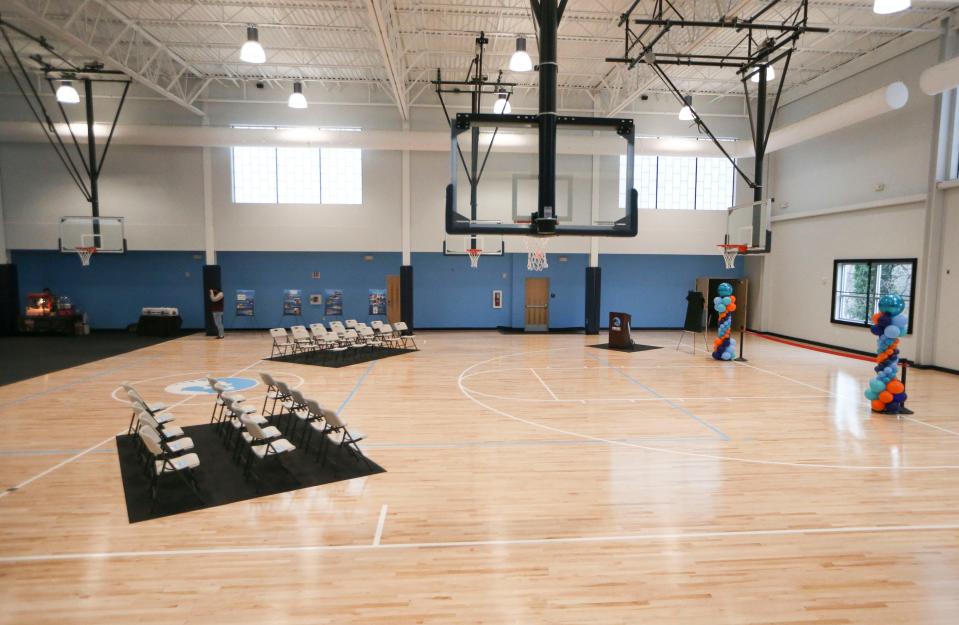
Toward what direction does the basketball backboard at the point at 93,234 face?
toward the camera

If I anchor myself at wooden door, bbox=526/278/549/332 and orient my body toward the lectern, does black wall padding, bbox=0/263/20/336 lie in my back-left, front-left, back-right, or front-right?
back-right

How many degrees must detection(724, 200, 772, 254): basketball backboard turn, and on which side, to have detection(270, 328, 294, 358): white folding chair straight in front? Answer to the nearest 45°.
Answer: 0° — it already faces it

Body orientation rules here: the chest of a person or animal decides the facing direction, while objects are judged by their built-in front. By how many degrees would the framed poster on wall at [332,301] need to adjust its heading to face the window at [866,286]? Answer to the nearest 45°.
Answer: approximately 45° to its left

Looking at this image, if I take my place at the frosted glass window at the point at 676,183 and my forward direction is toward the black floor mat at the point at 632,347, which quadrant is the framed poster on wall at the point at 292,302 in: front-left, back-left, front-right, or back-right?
front-right

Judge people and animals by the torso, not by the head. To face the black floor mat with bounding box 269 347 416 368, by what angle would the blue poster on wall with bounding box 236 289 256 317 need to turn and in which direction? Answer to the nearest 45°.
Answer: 0° — it already faces it

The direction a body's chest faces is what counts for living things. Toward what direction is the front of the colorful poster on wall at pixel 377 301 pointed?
toward the camera

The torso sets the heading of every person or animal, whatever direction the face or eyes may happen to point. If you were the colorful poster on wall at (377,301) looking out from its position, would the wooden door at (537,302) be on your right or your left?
on your left

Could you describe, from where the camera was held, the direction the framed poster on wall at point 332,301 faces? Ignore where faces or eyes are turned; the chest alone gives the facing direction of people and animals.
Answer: facing the viewer

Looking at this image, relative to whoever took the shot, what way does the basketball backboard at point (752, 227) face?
facing the viewer and to the left of the viewer

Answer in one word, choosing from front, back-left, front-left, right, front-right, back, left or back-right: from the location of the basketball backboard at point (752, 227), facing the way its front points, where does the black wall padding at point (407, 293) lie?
front-right

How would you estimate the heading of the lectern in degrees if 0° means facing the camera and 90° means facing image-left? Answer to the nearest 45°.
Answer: approximately 45°

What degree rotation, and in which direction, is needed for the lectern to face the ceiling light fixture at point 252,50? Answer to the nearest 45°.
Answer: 0° — it already faces it
